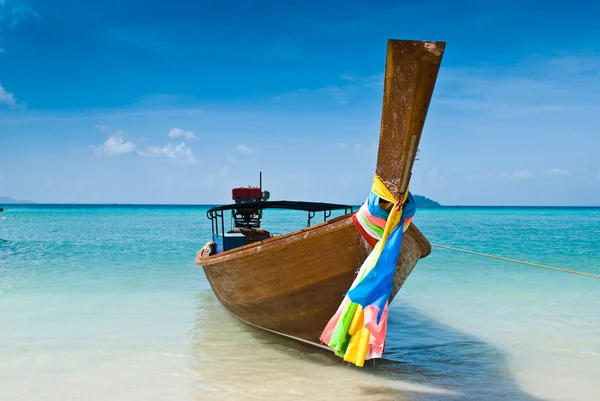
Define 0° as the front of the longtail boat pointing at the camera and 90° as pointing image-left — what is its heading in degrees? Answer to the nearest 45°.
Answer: approximately 315°
